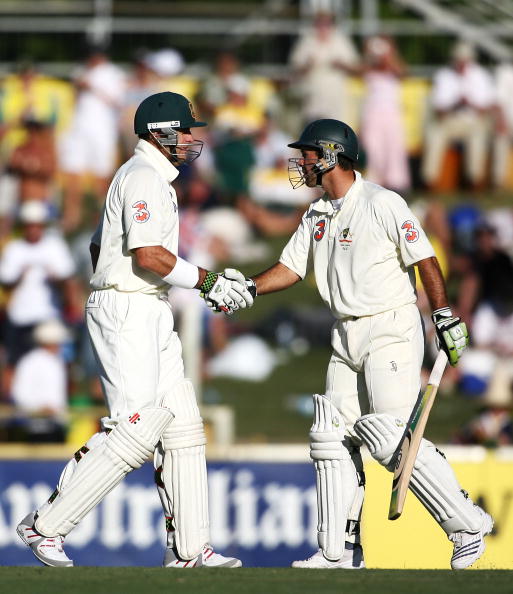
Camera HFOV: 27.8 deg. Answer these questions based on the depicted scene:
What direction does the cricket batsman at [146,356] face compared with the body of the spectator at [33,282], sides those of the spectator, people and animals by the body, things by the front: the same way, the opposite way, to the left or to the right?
to the left

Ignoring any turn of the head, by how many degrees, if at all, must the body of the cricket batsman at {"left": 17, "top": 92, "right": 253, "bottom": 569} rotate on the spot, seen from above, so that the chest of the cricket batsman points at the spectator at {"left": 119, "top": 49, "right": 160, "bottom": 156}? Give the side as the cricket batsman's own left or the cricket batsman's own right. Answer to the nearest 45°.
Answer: approximately 90° to the cricket batsman's own left

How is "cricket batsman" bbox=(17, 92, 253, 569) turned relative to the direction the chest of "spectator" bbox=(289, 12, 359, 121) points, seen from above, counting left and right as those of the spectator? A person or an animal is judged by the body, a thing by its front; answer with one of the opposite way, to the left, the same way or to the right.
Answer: to the left

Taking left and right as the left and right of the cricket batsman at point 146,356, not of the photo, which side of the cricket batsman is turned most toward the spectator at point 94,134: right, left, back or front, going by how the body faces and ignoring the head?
left

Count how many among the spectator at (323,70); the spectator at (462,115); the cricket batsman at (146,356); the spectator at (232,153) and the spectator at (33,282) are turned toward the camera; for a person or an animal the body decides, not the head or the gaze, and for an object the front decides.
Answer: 4

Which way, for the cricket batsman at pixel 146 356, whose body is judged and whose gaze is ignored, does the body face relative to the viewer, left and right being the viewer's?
facing to the right of the viewer

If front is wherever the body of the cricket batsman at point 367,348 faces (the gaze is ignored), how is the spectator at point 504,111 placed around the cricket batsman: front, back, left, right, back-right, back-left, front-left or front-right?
back-right

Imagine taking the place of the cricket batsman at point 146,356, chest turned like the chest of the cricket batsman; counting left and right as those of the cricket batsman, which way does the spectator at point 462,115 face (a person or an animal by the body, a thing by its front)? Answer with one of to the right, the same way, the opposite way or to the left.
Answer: to the right

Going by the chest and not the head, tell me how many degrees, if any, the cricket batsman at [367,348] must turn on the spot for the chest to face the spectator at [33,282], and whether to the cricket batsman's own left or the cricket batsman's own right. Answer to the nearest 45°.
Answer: approximately 90° to the cricket batsman's own right

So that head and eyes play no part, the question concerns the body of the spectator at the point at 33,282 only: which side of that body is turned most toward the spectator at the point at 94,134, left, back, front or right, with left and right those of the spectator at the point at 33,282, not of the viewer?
back
